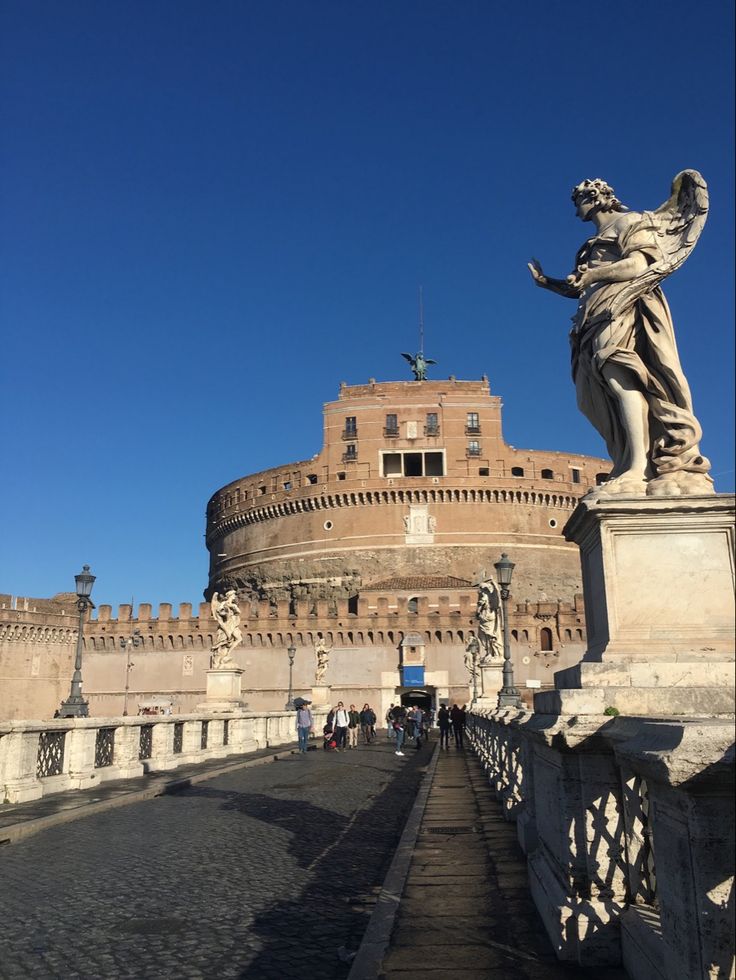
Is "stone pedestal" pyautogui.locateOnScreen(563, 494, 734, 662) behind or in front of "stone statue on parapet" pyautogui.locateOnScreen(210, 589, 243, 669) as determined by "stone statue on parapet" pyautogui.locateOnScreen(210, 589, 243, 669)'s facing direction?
in front

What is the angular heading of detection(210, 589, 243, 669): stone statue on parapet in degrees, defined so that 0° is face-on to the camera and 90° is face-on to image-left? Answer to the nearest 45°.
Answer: approximately 315°

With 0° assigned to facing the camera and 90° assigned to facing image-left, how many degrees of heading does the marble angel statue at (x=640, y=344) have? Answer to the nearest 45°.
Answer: approximately 45°

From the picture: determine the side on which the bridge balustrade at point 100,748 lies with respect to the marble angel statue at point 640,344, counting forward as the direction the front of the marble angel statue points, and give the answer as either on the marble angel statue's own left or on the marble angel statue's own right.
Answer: on the marble angel statue's own right

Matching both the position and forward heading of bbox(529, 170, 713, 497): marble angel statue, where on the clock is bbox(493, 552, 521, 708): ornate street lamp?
The ornate street lamp is roughly at 4 o'clock from the marble angel statue.

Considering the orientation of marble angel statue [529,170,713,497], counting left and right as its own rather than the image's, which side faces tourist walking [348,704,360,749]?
right

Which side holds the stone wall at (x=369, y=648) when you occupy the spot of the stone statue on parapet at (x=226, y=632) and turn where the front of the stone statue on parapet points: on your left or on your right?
on your left

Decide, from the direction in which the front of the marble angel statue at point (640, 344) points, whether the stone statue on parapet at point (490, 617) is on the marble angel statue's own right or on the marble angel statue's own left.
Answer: on the marble angel statue's own right

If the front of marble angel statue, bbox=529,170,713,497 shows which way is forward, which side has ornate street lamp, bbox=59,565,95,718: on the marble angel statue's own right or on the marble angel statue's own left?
on the marble angel statue's own right
